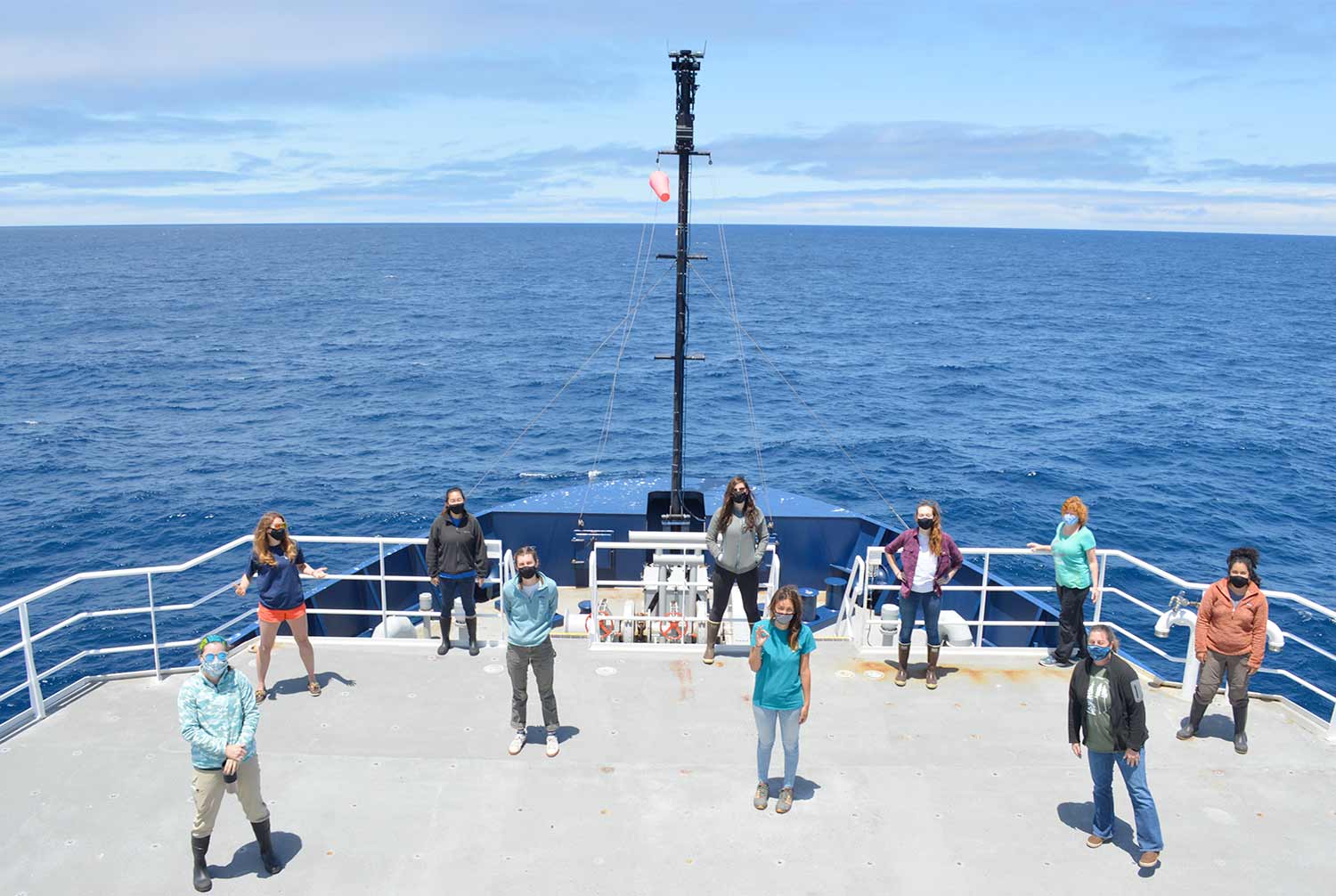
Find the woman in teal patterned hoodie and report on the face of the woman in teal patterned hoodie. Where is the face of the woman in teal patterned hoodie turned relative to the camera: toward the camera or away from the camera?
toward the camera

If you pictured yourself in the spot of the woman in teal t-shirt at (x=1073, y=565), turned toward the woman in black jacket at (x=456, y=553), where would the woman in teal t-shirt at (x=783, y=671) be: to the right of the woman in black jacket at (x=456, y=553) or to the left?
left

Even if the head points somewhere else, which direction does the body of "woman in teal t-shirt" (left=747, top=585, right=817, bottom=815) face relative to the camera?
toward the camera

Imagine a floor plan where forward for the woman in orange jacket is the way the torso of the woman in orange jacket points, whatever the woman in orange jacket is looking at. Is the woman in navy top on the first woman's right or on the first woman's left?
on the first woman's right

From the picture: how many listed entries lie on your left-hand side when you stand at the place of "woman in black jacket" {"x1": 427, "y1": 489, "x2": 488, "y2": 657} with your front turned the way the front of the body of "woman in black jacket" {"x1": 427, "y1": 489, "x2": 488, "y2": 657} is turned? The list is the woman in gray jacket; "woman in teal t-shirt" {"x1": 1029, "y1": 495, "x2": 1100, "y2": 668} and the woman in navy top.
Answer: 2

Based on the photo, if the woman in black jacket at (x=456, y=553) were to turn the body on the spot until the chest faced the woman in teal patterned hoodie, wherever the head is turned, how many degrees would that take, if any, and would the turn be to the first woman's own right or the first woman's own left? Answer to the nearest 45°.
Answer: approximately 45° to the first woman's own right

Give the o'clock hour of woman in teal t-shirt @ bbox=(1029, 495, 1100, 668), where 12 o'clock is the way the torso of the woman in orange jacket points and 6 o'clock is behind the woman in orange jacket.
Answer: The woman in teal t-shirt is roughly at 4 o'clock from the woman in orange jacket.

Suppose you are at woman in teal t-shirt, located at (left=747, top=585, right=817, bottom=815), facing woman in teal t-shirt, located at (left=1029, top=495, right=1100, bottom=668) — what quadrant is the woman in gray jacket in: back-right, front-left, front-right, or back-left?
front-left

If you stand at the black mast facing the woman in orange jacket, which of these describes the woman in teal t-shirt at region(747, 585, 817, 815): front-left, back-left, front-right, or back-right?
front-right

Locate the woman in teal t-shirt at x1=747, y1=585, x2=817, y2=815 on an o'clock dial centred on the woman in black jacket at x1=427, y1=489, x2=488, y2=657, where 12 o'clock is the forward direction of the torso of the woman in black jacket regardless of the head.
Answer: The woman in teal t-shirt is roughly at 11 o'clock from the woman in black jacket.

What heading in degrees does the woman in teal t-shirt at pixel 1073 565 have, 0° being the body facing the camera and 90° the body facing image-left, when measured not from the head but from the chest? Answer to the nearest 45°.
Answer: approximately 45°

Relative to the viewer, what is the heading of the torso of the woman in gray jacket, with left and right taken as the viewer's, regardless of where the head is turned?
facing the viewer

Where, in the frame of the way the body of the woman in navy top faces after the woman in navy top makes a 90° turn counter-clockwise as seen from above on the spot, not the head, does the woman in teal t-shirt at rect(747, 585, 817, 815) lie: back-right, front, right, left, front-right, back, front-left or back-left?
front-right

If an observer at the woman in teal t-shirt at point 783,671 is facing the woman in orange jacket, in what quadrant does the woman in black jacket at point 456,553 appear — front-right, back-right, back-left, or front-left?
back-left

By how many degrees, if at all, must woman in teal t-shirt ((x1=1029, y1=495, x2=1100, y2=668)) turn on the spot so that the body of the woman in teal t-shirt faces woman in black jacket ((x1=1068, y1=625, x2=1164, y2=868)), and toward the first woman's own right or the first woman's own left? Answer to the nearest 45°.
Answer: approximately 45° to the first woman's own left
